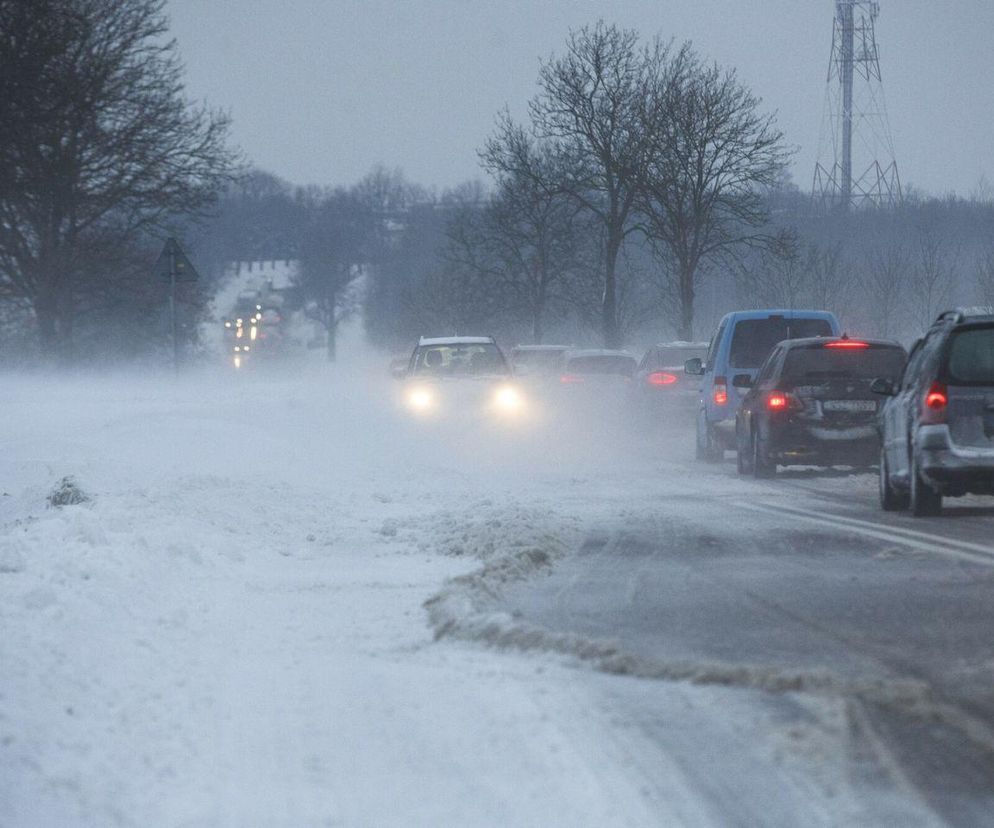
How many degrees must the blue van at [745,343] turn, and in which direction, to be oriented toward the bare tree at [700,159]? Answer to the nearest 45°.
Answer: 0° — it already faces it

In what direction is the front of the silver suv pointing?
away from the camera

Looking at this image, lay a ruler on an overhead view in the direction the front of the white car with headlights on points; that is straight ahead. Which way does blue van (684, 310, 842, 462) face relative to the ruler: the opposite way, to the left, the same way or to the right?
the opposite way

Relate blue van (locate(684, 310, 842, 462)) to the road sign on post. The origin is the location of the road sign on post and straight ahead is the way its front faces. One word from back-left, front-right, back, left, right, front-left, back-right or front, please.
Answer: back-right

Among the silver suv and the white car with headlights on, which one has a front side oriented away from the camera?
the silver suv

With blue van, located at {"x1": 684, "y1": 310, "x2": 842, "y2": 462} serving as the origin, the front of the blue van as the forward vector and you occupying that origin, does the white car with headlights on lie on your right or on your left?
on your left

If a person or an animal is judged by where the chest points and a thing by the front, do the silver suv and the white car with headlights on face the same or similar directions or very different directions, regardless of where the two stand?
very different directions

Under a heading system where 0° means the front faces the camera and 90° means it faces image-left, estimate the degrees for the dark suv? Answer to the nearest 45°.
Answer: approximately 180°

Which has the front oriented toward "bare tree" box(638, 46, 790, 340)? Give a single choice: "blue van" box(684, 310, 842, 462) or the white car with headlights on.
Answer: the blue van

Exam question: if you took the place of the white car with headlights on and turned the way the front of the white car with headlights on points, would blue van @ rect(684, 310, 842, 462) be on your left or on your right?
on your left

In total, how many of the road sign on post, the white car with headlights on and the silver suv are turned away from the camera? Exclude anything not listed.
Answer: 2

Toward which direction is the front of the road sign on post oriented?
away from the camera
